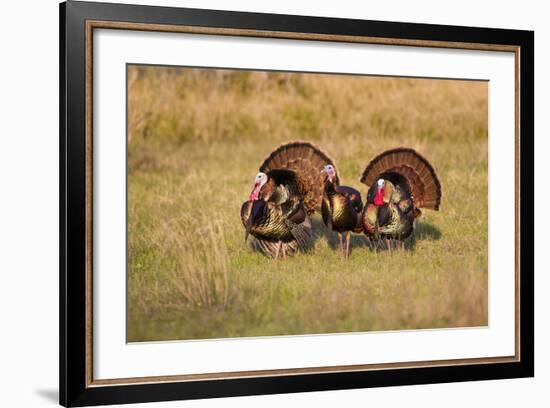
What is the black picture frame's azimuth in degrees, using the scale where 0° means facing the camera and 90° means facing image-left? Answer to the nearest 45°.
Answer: approximately 315°
